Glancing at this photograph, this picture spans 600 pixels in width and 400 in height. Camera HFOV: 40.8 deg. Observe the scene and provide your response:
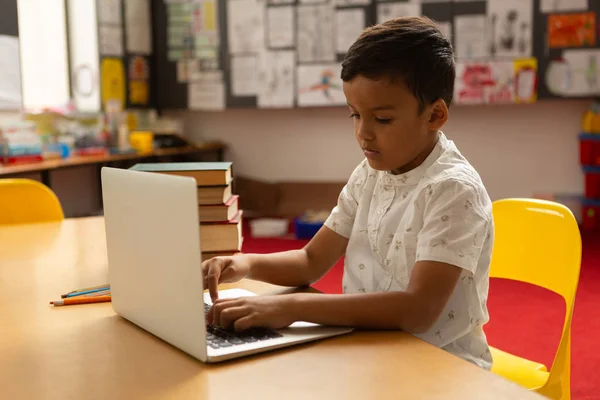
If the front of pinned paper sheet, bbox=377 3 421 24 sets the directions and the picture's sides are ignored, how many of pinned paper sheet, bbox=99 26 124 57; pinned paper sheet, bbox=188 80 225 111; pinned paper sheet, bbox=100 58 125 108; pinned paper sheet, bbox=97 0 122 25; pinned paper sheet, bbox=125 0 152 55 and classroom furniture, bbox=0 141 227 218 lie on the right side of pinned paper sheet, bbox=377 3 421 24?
6

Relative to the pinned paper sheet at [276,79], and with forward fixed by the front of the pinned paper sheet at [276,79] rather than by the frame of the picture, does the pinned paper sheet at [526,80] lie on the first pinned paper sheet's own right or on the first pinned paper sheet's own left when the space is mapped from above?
on the first pinned paper sheet's own left

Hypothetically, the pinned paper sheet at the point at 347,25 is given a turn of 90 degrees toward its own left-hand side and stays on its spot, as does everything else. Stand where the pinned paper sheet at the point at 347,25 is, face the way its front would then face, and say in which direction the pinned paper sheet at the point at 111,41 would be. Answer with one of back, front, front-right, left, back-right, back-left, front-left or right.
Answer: back

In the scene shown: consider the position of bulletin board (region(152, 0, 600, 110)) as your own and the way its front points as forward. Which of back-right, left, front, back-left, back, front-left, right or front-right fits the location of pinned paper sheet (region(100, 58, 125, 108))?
right

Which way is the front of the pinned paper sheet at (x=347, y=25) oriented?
toward the camera

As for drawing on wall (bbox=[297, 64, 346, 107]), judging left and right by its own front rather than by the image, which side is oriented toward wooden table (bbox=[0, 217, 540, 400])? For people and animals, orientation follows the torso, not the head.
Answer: front

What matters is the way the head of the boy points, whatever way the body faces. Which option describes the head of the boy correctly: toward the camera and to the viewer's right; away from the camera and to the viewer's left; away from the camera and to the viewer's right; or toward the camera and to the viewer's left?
toward the camera and to the viewer's left

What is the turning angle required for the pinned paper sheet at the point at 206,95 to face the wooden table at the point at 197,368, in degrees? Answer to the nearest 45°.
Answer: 0° — it already faces it

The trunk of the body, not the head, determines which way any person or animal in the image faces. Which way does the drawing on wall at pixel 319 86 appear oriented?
toward the camera

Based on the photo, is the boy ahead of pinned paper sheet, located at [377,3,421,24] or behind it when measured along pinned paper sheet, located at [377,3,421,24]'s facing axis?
ahead

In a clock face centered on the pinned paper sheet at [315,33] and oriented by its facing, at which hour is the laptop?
The laptop is roughly at 12 o'clock from the pinned paper sheet.

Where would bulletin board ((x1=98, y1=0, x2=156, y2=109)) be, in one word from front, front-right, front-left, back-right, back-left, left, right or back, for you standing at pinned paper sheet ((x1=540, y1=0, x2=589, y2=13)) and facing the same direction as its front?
right

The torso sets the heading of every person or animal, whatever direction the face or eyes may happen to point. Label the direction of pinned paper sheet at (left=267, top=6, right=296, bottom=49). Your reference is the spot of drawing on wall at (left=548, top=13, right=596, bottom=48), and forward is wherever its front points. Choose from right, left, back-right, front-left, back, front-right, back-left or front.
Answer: right

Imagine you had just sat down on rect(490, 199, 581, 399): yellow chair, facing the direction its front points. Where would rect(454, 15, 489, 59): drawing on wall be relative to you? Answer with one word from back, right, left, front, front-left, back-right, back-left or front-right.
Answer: back-right

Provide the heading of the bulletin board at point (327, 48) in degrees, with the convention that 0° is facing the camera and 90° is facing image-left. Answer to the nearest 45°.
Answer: approximately 0°

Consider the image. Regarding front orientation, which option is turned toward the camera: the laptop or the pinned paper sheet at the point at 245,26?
the pinned paper sheet

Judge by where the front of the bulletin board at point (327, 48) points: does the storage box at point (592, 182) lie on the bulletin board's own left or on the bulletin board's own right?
on the bulletin board's own left

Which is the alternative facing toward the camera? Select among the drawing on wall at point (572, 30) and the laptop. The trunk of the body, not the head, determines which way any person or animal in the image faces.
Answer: the drawing on wall

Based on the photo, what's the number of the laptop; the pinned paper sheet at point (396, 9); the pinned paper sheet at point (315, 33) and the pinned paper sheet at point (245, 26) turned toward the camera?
3

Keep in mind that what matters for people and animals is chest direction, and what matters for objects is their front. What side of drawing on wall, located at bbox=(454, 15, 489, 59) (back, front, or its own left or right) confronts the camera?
front
